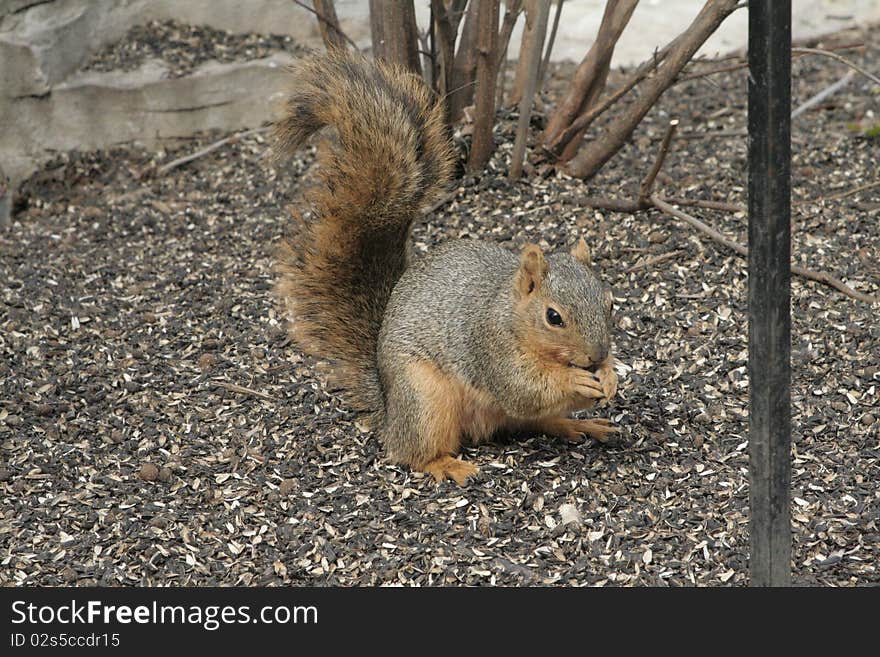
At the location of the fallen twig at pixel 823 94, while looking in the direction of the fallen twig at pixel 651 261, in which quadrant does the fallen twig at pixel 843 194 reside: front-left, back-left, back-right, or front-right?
front-left

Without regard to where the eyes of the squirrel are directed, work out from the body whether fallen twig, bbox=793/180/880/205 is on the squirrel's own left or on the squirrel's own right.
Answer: on the squirrel's own left

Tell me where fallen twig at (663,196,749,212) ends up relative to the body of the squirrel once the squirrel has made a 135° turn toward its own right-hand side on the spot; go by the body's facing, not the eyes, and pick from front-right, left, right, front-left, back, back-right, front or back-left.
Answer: back-right

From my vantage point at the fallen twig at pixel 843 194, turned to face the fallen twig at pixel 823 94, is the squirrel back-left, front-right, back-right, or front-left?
back-left

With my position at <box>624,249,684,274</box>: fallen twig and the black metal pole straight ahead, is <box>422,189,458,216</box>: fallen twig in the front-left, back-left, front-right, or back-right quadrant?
back-right

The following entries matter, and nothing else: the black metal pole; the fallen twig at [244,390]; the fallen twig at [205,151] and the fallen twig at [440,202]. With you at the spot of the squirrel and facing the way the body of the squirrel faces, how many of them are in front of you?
1

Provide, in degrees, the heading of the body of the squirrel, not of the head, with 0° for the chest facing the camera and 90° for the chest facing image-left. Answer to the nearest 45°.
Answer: approximately 315°

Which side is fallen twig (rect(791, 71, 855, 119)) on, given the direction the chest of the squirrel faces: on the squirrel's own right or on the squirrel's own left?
on the squirrel's own left

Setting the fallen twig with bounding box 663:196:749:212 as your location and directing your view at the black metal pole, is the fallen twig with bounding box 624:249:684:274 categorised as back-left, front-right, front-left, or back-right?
front-right

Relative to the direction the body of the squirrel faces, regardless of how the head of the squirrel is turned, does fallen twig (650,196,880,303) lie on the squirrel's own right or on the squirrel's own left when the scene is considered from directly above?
on the squirrel's own left

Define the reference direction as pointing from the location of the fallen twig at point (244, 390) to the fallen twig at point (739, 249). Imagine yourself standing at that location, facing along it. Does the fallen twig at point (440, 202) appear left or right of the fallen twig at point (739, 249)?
left

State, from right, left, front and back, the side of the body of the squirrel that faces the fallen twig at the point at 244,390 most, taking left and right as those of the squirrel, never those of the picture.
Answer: back

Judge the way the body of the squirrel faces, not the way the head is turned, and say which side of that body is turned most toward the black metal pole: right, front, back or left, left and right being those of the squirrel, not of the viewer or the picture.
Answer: front

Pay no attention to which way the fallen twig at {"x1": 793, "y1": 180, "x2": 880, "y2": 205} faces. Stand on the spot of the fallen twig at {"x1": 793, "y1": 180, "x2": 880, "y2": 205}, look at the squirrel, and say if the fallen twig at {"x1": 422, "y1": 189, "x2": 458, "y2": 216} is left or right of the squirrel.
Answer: right

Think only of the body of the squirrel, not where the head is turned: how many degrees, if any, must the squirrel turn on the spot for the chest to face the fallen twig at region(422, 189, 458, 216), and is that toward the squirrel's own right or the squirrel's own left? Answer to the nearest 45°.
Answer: approximately 135° to the squirrel's own left

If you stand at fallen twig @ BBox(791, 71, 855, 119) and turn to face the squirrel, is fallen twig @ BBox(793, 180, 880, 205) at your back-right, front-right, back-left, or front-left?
front-left

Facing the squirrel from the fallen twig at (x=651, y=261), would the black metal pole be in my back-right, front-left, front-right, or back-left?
front-left
